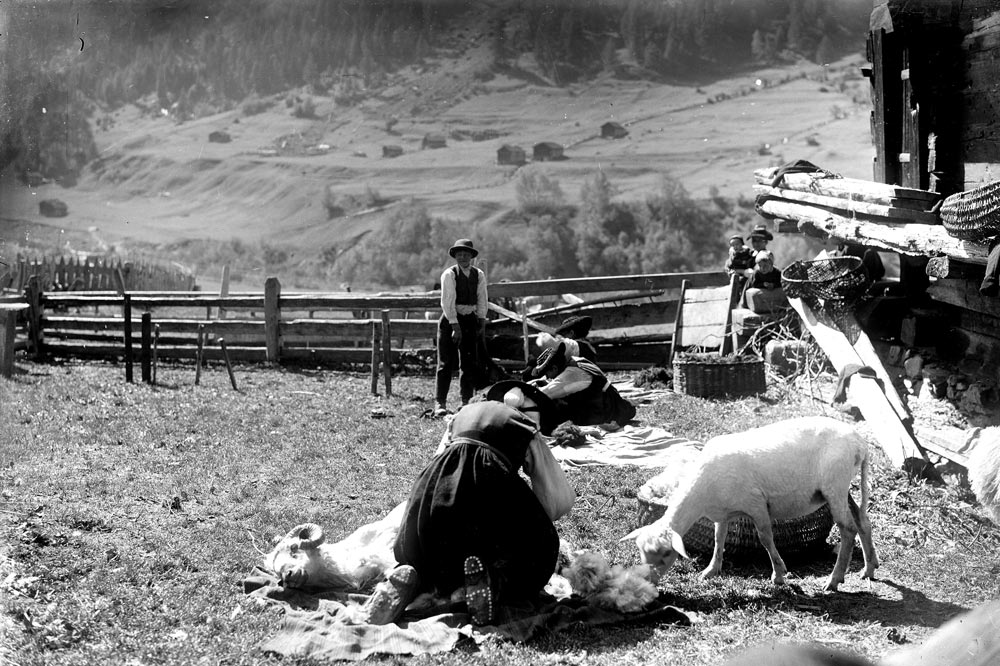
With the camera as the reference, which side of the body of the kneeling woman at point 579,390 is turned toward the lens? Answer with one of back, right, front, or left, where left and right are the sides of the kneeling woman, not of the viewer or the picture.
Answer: left

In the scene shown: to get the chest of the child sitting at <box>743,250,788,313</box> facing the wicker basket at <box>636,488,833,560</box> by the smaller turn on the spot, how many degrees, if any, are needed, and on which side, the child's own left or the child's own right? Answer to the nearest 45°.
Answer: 0° — they already face it

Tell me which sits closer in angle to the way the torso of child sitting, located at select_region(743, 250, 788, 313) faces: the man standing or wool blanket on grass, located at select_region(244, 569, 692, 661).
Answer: the wool blanket on grass

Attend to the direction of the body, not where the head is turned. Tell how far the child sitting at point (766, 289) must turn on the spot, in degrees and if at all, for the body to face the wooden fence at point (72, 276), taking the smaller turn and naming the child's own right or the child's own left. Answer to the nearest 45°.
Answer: approximately 135° to the child's own right

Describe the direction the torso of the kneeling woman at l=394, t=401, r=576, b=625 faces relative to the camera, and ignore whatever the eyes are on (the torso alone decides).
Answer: away from the camera

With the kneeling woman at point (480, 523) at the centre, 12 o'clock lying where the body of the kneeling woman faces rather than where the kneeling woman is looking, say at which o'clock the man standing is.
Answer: The man standing is roughly at 12 o'clock from the kneeling woman.

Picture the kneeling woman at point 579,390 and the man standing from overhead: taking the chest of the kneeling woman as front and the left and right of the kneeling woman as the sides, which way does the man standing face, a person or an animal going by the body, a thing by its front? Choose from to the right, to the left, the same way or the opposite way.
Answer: to the left

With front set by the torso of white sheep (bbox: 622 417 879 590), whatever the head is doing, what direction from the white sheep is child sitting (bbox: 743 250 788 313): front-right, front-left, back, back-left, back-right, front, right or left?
right

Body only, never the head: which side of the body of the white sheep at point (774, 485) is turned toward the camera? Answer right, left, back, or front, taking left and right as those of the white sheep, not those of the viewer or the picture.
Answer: left

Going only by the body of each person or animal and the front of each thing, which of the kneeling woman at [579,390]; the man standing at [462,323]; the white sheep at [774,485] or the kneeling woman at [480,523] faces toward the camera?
the man standing

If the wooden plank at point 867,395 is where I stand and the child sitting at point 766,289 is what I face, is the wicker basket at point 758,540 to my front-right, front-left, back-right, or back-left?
back-left

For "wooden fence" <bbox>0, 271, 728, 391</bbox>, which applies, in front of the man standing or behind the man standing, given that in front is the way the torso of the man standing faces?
behind

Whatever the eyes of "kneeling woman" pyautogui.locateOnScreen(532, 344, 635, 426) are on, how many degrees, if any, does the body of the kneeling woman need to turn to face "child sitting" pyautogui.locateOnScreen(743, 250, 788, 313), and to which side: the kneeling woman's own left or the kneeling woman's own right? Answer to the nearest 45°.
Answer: approximately 135° to the kneeling woman's own right

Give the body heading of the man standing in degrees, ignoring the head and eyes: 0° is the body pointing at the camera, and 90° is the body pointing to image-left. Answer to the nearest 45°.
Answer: approximately 0°
